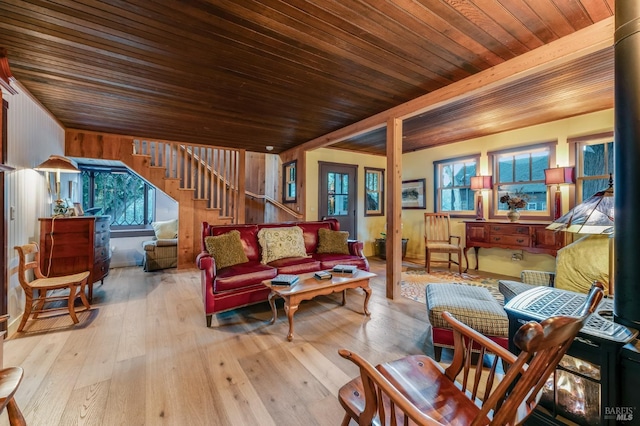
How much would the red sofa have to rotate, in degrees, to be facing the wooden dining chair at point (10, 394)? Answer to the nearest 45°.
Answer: approximately 45° to its right

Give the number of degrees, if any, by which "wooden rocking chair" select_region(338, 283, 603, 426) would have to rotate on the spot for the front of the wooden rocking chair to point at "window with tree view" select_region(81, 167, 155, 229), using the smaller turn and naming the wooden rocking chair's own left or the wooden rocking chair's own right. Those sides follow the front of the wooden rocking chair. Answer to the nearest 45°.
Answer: approximately 45° to the wooden rocking chair's own left

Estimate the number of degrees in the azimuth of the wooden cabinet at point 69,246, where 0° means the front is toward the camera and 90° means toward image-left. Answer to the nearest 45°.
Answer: approximately 270°

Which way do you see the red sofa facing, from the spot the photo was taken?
facing the viewer and to the right of the viewer

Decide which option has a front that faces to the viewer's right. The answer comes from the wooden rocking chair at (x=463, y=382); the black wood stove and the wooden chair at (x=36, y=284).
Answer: the wooden chair

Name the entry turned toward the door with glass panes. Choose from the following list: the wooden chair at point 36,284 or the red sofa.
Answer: the wooden chair

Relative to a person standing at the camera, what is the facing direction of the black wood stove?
facing the viewer and to the left of the viewer

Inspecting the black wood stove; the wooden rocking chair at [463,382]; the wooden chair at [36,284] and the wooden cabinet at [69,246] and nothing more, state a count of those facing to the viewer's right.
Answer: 2

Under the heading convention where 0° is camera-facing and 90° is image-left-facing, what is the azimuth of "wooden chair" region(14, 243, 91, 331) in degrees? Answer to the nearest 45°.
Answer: approximately 270°

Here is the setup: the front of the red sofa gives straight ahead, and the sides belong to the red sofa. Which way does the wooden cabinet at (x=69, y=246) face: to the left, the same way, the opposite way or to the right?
to the left
